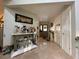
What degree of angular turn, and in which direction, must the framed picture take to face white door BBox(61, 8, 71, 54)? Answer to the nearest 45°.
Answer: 0° — it already faces it

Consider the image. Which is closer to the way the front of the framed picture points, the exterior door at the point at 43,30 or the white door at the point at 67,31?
the white door

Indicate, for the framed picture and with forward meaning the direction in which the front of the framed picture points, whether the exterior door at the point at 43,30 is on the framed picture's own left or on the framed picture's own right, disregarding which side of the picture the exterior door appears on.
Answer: on the framed picture's own left

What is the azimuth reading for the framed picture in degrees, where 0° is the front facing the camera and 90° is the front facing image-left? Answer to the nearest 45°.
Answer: approximately 315°
